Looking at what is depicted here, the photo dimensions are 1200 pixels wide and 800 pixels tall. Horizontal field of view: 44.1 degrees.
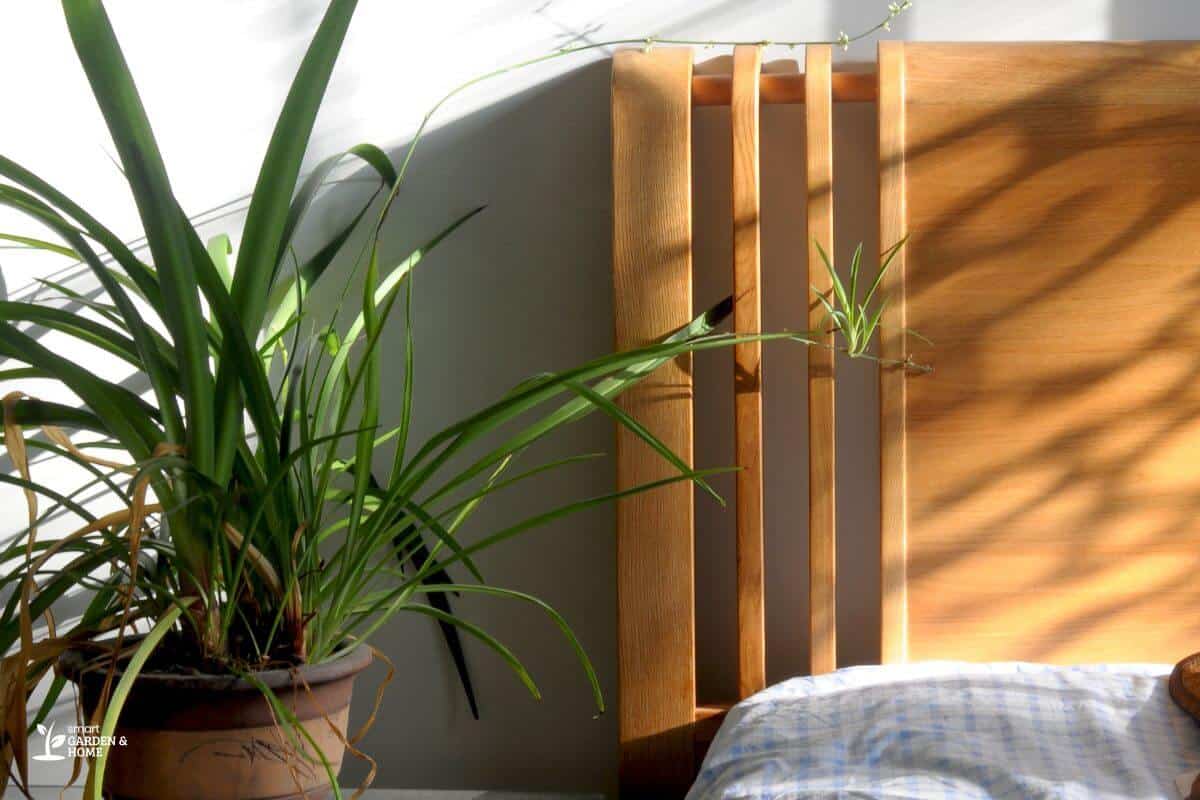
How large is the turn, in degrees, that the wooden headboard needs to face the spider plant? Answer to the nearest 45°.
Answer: approximately 45° to its right

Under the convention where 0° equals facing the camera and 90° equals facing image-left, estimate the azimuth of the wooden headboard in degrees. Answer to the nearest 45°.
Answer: approximately 0°
